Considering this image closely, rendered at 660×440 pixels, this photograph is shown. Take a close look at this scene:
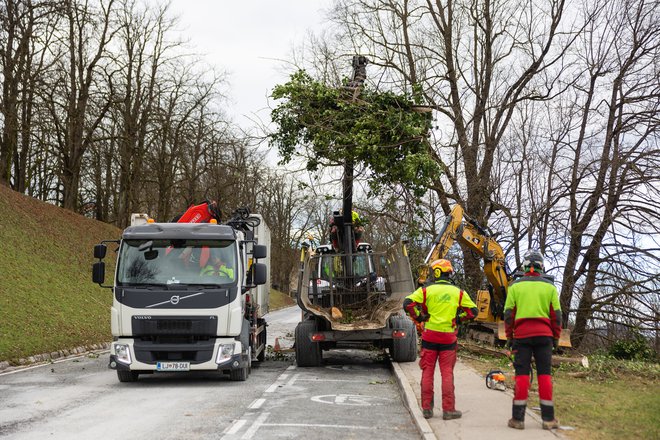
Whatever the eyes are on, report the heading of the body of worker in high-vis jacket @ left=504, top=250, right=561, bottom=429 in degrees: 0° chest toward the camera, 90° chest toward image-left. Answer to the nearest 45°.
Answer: approximately 180°

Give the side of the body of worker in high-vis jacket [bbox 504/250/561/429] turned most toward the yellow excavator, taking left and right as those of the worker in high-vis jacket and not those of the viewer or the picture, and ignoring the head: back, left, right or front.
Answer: front

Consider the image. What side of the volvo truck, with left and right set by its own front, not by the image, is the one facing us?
front

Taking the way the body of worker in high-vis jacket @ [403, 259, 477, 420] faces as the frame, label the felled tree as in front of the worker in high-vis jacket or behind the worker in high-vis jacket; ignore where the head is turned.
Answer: in front

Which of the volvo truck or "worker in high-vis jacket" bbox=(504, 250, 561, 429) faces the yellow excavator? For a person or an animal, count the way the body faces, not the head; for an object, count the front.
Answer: the worker in high-vis jacket

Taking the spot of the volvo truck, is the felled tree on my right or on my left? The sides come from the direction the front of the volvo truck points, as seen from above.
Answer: on my left

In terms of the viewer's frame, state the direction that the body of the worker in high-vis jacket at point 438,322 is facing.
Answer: away from the camera

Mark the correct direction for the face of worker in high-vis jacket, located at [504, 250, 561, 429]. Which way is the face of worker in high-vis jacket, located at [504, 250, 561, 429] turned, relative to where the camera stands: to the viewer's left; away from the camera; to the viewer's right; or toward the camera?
away from the camera

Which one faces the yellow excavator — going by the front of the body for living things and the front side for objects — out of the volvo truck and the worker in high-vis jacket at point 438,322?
the worker in high-vis jacket

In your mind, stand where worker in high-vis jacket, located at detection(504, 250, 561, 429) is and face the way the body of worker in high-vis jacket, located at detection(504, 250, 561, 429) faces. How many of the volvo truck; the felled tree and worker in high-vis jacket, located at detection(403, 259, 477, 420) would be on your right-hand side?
0

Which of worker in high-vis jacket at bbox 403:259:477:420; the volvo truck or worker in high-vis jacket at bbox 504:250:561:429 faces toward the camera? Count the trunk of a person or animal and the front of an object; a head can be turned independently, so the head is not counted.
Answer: the volvo truck

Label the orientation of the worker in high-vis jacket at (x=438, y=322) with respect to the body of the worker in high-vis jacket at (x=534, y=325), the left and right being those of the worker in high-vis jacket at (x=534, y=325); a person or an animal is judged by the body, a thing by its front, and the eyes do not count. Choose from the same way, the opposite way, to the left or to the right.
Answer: the same way

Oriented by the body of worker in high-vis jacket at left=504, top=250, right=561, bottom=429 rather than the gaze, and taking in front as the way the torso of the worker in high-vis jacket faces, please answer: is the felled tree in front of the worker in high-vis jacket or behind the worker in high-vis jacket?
in front

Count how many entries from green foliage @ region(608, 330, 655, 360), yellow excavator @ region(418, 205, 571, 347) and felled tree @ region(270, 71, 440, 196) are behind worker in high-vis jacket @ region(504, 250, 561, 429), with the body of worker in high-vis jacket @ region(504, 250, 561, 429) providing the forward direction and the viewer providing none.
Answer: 0

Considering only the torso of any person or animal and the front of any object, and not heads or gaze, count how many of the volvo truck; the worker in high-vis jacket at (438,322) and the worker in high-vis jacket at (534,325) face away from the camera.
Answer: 2

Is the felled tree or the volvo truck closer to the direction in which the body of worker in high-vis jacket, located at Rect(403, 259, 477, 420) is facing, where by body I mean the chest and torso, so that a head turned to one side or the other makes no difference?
the felled tree
